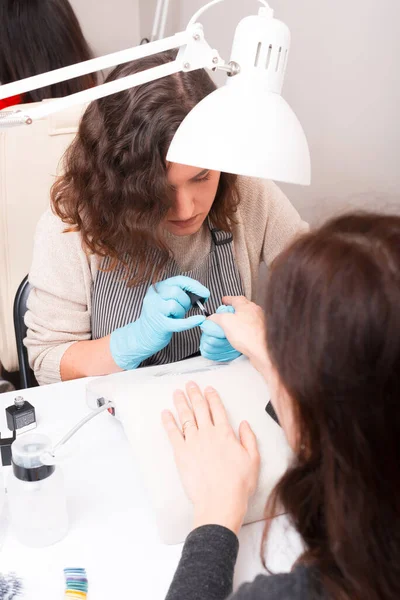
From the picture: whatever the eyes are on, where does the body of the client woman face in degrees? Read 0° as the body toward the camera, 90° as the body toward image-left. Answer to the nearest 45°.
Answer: approximately 135°

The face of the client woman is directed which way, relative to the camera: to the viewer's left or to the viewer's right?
to the viewer's left
